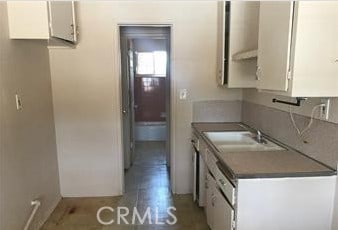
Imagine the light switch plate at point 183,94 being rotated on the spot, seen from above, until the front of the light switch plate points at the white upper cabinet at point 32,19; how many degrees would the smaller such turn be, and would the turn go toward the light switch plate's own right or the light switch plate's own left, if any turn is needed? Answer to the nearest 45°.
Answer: approximately 45° to the light switch plate's own right

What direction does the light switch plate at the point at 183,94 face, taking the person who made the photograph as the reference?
facing the viewer

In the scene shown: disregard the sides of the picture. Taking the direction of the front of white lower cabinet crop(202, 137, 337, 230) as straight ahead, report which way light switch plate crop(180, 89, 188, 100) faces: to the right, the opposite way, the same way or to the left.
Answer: to the left

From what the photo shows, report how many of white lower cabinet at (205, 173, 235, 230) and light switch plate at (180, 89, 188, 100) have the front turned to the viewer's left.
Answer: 1

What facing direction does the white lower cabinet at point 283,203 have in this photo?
to the viewer's left

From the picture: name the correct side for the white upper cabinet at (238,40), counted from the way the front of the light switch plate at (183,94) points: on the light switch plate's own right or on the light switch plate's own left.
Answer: on the light switch plate's own left

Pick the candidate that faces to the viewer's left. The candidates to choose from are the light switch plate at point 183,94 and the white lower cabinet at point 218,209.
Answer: the white lower cabinet

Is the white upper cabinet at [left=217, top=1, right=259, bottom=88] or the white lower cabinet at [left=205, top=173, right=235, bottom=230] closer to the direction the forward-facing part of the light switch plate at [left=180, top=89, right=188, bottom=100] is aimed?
the white lower cabinet

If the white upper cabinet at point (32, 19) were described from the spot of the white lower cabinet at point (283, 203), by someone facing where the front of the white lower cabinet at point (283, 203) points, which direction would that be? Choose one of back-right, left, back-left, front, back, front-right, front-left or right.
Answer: front
